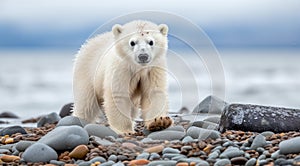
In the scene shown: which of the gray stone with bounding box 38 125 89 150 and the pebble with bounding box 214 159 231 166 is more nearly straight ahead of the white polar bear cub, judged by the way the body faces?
the pebble

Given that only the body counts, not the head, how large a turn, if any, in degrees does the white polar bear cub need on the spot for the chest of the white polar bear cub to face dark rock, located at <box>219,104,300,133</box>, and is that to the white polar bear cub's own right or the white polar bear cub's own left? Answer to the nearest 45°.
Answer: approximately 45° to the white polar bear cub's own left

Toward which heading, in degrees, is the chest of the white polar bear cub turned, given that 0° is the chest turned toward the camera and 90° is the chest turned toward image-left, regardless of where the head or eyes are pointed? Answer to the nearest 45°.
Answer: approximately 315°

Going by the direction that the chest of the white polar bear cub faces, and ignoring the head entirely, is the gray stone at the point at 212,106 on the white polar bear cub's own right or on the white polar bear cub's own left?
on the white polar bear cub's own left

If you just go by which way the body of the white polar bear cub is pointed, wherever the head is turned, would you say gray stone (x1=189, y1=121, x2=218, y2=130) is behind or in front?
in front

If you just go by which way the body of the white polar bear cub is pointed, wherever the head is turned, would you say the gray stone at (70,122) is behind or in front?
behind

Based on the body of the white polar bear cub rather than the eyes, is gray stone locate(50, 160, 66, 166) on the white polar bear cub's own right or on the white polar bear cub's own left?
on the white polar bear cub's own right
